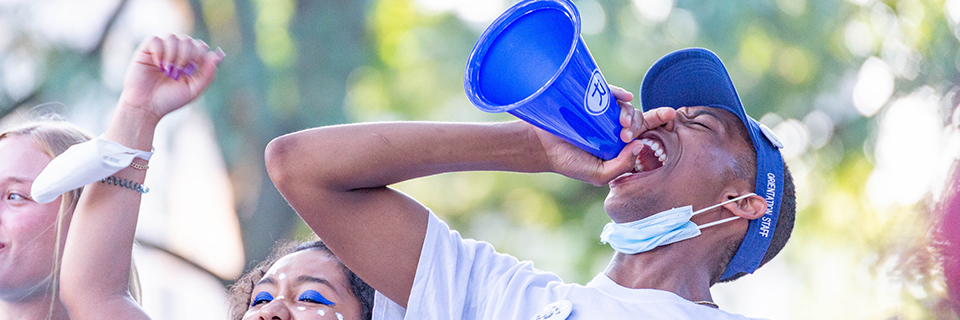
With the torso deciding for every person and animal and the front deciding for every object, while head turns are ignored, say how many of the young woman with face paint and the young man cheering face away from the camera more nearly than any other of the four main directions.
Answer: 0

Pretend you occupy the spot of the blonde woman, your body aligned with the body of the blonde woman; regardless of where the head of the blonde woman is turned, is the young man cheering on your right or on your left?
on your left

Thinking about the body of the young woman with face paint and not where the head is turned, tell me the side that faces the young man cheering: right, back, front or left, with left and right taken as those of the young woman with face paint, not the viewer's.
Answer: left

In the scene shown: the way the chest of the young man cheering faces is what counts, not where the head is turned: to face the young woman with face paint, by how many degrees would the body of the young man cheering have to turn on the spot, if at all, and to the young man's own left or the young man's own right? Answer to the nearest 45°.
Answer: approximately 45° to the young man's own right

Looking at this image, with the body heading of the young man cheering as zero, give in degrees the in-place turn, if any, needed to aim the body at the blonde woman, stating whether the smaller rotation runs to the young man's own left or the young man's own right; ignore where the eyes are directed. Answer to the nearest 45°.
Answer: approximately 45° to the young man's own right

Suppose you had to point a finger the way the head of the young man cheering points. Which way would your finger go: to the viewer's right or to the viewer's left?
to the viewer's left

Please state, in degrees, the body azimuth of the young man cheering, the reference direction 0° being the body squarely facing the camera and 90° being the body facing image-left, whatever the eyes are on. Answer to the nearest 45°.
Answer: approximately 45°

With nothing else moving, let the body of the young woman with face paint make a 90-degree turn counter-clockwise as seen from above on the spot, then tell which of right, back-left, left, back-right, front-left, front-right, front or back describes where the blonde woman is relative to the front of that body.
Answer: back
